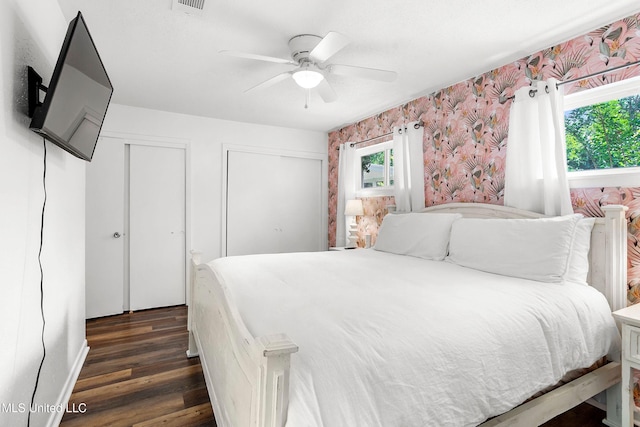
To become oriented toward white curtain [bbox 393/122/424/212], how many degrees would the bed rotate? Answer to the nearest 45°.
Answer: approximately 135° to its right

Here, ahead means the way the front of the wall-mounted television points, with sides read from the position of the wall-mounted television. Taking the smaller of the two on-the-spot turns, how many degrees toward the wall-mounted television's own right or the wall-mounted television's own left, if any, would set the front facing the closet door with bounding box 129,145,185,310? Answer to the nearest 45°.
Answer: approximately 135° to the wall-mounted television's own left

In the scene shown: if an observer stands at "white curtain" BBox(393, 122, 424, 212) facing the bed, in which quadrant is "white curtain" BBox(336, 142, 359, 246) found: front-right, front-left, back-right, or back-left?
back-right

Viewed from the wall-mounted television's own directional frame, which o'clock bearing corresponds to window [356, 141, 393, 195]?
The window is roughly at 10 o'clock from the wall-mounted television.

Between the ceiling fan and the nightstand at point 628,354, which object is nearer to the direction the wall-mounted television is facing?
the nightstand

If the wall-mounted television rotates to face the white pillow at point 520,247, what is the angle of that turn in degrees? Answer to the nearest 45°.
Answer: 0° — it already faces it

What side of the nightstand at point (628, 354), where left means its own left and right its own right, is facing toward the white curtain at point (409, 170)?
right

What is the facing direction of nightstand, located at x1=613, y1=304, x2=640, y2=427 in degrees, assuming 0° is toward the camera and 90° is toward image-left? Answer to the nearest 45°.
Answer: approximately 45°

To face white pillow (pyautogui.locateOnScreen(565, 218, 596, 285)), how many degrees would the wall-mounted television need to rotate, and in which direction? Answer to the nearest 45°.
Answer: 0° — it already faces it
